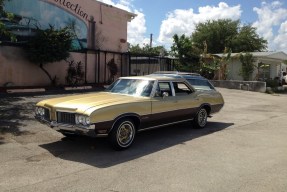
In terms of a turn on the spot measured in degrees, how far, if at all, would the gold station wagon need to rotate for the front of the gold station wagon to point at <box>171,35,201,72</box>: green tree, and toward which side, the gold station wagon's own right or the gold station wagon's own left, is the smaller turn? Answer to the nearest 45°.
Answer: approximately 135° to the gold station wagon's own right

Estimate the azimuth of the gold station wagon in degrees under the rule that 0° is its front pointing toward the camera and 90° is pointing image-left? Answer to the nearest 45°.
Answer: approximately 45°

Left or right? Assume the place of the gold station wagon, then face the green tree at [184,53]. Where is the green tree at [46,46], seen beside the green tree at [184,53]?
left

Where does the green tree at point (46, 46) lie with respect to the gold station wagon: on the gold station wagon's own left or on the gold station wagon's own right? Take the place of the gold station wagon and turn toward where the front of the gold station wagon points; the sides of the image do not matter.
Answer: on the gold station wagon's own right

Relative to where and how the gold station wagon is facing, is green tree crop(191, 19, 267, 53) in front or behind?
behind

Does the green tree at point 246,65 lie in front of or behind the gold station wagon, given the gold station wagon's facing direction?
behind
